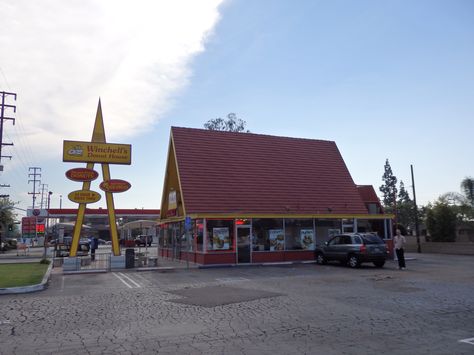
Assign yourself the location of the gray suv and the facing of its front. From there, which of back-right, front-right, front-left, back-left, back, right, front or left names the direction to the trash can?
front-left

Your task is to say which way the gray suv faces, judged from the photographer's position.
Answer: facing away from the viewer and to the left of the viewer

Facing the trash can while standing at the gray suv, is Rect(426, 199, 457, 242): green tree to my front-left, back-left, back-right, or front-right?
back-right
